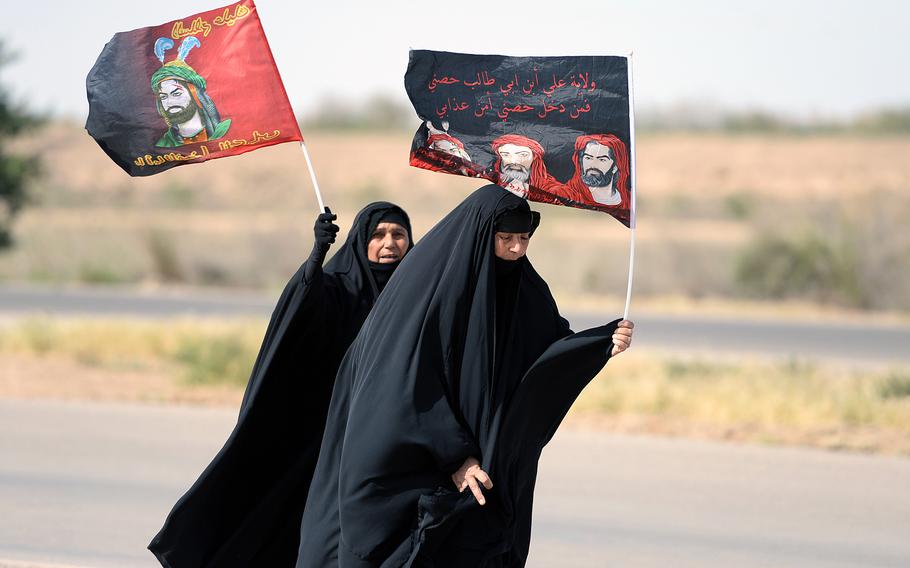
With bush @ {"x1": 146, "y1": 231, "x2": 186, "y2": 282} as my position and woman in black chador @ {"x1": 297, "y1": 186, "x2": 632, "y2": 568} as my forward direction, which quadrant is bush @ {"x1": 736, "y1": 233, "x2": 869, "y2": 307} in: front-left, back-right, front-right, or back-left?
front-left

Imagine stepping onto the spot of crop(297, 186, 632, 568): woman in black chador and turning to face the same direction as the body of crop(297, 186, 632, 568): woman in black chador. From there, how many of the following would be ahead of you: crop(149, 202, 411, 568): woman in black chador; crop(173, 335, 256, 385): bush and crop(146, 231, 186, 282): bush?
0

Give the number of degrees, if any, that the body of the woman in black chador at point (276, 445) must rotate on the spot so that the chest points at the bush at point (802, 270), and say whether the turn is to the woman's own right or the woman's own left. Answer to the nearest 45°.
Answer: approximately 90° to the woman's own left

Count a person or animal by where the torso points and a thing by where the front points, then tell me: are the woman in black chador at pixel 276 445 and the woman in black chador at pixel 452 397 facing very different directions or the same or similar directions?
same or similar directions

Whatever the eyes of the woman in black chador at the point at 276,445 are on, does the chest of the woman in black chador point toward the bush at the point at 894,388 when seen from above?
no

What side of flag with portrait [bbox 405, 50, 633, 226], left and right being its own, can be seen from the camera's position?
front

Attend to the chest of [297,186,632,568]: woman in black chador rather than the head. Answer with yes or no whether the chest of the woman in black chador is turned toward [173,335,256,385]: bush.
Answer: no

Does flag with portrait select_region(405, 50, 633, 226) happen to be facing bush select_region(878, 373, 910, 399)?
no

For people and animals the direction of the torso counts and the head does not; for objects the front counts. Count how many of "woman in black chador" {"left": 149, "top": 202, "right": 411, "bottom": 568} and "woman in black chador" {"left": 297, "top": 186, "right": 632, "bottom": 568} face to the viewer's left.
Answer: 0

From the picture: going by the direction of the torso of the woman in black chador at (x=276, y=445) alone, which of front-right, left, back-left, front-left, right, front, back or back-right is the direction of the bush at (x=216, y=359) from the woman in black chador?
back-left

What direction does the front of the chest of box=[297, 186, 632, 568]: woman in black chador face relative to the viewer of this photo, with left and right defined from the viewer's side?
facing the viewer and to the right of the viewer

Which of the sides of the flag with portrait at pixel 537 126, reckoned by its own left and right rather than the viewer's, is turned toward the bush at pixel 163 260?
back

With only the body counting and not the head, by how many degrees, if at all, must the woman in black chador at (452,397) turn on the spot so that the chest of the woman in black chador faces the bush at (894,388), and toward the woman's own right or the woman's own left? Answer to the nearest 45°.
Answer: approximately 90° to the woman's own left

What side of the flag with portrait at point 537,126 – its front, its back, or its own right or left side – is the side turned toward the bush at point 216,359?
back
